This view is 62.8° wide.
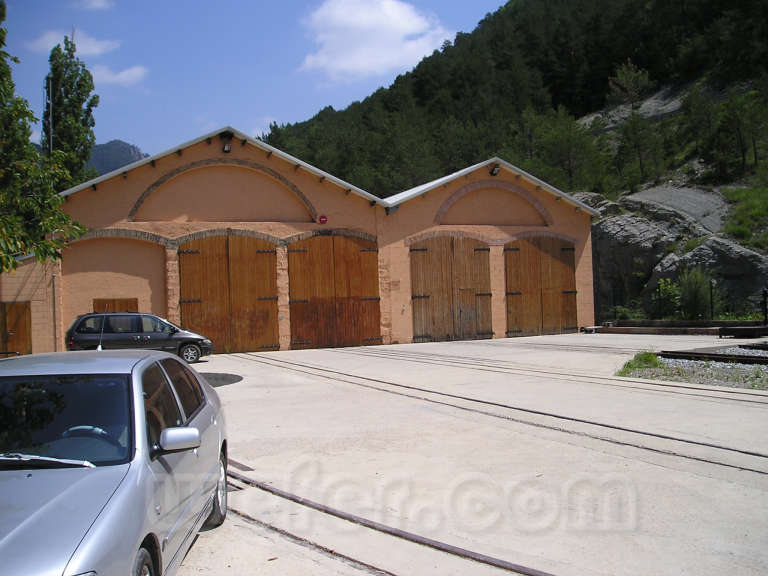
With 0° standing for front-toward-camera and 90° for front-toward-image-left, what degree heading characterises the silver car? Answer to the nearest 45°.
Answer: approximately 45°

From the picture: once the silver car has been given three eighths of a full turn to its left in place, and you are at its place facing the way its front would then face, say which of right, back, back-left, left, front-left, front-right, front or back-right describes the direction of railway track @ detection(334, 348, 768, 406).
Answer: front-left

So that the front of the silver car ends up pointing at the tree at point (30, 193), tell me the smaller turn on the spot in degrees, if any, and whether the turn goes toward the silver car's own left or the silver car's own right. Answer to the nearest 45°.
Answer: approximately 135° to the silver car's own right

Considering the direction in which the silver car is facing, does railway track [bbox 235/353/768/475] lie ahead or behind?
behind

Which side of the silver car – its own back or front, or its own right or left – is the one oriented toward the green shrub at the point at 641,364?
back

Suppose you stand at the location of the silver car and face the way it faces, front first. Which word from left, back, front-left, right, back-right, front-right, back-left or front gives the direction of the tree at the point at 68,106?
back-right

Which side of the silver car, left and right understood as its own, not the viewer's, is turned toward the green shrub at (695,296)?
back
